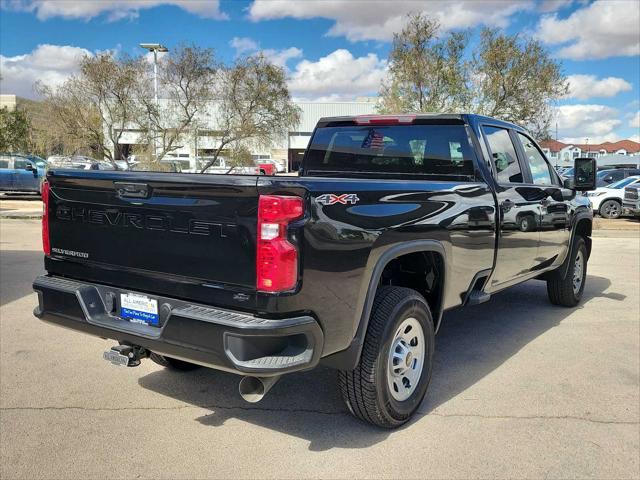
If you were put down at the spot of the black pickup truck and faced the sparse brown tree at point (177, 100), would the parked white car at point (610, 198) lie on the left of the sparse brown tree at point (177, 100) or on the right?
right

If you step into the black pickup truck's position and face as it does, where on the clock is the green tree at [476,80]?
The green tree is roughly at 11 o'clock from the black pickup truck.

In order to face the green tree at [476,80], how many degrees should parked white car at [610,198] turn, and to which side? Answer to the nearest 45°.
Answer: approximately 90° to its right

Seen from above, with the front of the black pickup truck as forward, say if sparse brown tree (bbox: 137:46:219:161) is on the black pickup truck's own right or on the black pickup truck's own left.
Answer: on the black pickup truck's own left

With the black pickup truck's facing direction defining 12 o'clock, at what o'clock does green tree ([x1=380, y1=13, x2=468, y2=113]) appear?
The green tree is roughly at 11 o'clock from the black pickup truck.

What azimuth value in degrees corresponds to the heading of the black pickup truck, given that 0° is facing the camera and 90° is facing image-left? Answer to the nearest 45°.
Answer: approximately 225°

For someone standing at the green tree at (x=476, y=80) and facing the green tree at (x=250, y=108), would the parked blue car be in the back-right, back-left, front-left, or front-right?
front-left

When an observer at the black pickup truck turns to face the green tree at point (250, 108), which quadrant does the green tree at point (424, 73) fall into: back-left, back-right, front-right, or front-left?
front-right

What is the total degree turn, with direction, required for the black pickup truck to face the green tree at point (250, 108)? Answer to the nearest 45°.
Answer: approximately 45° to its left

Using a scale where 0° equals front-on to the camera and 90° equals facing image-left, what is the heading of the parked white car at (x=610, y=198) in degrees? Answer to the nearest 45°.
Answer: approximately 45°

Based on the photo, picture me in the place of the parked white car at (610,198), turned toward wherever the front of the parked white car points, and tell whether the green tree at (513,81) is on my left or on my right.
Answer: on my right

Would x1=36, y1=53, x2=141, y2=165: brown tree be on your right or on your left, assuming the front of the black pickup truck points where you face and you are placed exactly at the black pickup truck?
on your left
